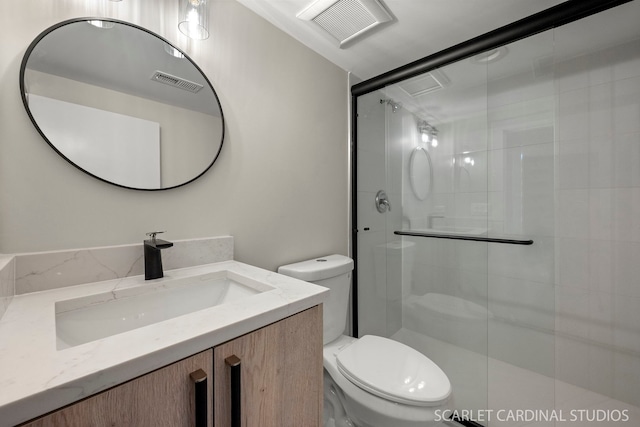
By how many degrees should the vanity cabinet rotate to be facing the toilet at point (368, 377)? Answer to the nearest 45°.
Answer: approximately 90° to its left

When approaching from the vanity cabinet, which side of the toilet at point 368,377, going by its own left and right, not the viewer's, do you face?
right

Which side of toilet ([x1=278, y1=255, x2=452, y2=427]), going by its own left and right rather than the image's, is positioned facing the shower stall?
left

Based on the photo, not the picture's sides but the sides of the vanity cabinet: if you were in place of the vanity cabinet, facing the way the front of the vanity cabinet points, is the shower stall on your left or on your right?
on your left
